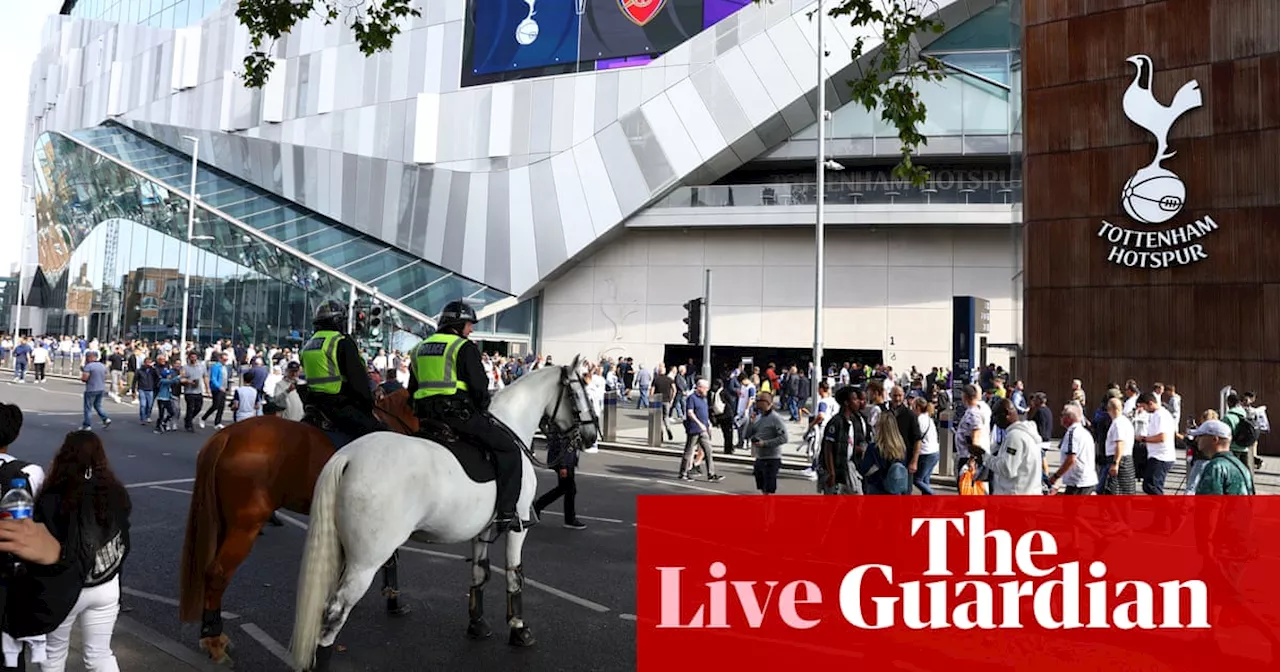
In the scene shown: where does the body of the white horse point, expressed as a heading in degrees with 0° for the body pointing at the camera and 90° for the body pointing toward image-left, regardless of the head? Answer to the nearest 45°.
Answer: approximately 225°

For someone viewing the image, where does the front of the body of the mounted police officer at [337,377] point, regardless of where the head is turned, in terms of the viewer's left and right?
facing away from the viewer and to the right of the viewer

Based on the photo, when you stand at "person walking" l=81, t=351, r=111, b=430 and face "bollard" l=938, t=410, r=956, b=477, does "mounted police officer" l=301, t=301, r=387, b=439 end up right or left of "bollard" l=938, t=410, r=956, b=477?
right

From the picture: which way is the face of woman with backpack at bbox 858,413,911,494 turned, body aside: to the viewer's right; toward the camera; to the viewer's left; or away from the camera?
away from the camera

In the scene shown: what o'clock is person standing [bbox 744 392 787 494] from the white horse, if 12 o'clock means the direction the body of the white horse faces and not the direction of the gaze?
The person standing is roughly at 12 o'clock from the white horse.

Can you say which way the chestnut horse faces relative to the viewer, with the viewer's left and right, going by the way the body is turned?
facing away from the viewer and to the right of the viewer

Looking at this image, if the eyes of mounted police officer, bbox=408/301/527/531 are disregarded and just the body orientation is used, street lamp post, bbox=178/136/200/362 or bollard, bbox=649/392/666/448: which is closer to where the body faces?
the bollard

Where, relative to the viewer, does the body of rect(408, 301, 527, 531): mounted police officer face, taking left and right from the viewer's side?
facing away from the viewer and to the right of the viewer

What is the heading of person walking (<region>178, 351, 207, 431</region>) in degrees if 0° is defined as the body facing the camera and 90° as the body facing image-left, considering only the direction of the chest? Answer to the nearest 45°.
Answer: approximately 0°
